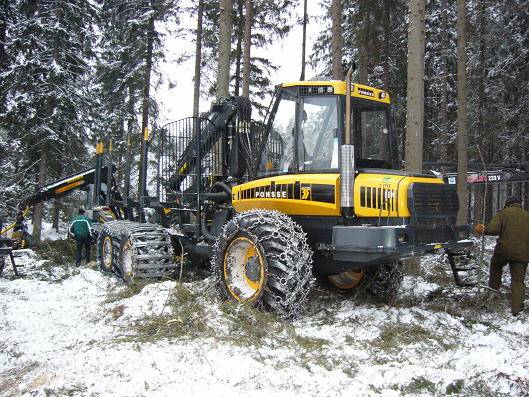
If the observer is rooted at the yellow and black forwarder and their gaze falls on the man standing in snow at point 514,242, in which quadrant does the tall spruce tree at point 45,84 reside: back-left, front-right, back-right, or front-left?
back-left

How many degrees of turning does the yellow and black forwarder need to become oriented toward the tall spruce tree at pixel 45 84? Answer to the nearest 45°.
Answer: approximately 180°

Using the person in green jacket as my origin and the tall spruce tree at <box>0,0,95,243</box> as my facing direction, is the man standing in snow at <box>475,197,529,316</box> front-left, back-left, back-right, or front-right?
back-right

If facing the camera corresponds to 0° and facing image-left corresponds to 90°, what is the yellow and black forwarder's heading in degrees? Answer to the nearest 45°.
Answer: approximately 315°

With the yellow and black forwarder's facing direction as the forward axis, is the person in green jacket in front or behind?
behind

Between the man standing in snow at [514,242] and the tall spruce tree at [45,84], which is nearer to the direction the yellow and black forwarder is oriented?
the man standing in snow

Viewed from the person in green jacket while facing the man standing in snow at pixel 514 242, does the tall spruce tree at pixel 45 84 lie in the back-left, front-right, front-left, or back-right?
back-left

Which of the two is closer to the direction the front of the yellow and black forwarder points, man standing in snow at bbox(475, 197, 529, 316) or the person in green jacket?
the man standing in snow
